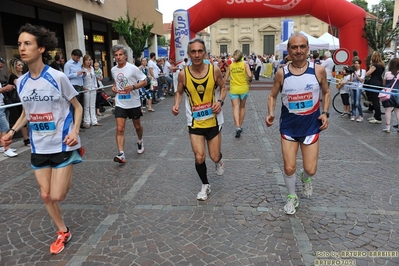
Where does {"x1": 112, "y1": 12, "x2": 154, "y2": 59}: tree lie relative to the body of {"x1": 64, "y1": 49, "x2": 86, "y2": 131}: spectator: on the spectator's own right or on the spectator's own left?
on the spectator's own left

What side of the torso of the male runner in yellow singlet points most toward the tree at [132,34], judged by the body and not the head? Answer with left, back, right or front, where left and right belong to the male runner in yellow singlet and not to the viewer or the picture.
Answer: back

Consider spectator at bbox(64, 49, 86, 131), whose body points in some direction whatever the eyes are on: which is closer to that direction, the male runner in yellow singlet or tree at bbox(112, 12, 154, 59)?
the male runner in yellow singlet

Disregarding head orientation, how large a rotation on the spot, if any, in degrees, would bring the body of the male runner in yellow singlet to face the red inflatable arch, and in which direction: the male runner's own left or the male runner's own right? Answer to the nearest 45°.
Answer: approximately 180°

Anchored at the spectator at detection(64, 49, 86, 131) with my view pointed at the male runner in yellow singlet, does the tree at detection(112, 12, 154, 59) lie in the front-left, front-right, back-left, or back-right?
back-left

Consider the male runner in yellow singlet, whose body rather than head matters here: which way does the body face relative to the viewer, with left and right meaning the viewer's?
facing the viewer

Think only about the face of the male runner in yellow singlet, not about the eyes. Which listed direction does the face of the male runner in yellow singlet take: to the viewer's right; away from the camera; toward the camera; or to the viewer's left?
toward the camera

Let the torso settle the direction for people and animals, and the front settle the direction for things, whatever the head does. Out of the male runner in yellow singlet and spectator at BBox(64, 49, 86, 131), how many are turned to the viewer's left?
0

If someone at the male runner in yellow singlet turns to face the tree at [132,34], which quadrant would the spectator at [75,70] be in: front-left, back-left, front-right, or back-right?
front-left

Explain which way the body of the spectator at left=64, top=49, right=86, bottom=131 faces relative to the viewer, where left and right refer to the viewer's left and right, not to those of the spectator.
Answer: facing the viewer and to the right of the viewer

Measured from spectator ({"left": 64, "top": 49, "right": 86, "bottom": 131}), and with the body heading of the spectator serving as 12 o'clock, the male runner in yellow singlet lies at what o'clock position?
The male runner in yellow singlet is roughly at 1 o'clock from the spectator.

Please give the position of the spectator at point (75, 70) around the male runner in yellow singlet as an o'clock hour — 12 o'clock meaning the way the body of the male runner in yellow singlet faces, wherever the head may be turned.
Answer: The spectator is roughly at 5 o'clock from the male runner in yellow singlet.

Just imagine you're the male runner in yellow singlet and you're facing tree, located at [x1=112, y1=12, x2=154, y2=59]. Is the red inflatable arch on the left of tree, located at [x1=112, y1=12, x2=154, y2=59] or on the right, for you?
right
